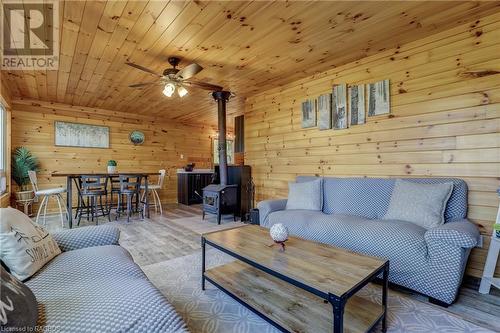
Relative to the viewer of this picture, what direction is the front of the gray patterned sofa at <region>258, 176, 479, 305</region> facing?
facing the viewer and to the left of the viewer

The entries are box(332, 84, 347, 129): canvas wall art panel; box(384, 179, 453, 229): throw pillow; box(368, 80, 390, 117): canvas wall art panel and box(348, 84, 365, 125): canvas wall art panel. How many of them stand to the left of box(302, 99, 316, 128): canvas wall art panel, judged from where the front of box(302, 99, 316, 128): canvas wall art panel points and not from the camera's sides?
4

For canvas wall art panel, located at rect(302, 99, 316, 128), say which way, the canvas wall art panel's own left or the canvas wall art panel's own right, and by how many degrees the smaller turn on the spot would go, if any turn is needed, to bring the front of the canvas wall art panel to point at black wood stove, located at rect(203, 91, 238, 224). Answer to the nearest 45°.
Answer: approximately 45° to the canvas wall art panel's own right

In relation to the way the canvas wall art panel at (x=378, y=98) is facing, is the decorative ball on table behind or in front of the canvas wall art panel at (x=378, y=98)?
in front

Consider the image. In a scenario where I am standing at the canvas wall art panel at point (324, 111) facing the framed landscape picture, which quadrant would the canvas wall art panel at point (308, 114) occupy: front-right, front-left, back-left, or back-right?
front-right

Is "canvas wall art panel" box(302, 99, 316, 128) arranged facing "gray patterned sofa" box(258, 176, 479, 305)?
no

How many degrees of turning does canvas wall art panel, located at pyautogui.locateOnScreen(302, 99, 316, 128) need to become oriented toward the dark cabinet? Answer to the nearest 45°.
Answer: approximately 90° to its right

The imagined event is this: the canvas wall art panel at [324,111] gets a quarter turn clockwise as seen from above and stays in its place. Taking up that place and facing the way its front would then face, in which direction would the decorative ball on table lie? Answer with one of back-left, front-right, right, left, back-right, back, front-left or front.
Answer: back-left

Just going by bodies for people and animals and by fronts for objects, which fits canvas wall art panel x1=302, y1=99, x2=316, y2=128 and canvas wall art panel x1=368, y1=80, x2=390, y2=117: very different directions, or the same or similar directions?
same or similar directions

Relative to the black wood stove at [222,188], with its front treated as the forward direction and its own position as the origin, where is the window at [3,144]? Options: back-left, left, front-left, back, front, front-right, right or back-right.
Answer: front-right

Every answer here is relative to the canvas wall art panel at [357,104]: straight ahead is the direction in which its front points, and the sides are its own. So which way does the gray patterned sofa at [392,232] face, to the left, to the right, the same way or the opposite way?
the same way

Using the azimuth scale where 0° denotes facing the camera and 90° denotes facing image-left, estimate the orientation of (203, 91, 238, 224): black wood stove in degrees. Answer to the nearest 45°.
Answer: approximately 45°

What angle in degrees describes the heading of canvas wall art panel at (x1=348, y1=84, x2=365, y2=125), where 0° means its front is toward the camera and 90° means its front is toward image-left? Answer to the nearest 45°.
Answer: approximately 45°

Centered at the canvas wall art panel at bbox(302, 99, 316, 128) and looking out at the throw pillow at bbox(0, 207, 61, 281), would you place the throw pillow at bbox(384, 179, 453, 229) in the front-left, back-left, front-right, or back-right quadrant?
front-left

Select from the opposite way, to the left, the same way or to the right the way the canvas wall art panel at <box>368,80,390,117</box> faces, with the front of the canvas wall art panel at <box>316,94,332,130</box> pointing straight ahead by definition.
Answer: the same way

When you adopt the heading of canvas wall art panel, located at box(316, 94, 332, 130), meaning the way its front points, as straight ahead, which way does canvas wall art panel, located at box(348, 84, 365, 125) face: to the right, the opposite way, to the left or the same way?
the same way

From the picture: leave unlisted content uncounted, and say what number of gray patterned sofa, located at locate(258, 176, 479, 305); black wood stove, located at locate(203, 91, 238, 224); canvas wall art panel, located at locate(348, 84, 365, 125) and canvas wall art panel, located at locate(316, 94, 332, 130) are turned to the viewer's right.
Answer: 0

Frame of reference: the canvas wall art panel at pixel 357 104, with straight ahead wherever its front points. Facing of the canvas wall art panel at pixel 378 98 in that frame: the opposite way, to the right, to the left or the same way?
the same way

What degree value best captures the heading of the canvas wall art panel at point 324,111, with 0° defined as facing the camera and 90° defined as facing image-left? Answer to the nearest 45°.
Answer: approximately 45°

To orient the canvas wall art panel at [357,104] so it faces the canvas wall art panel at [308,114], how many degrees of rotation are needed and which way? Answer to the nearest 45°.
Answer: approximately 90° to its right
